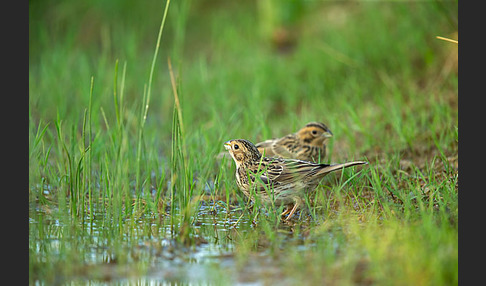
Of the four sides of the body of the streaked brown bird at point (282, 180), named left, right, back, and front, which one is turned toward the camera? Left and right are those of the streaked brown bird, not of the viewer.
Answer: left
